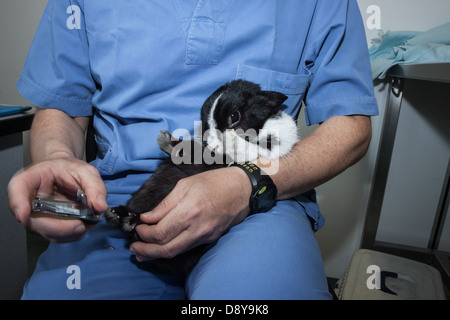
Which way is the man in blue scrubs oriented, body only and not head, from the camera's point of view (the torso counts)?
toward the camera

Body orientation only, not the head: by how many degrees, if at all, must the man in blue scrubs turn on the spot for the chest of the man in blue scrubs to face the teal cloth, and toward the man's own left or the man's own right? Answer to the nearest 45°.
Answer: approximately 135° to the man's own left
